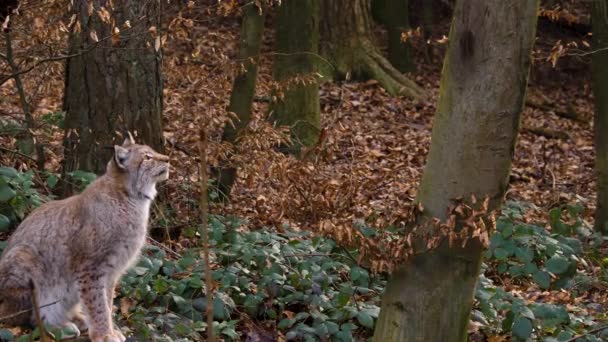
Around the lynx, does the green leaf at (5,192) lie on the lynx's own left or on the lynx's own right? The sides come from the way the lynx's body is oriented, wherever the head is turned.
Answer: on the lynx's own left

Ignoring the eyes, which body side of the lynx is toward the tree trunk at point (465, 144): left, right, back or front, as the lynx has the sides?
front

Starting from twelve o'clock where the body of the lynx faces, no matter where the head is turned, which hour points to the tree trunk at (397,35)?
The tree trunk is roughly at 10 o'clock from the lynx.

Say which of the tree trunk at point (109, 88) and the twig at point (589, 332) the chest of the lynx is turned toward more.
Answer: the twig

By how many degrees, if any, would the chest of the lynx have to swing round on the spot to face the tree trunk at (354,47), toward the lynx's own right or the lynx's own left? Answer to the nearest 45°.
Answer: approximately 45° to the lynx's own left

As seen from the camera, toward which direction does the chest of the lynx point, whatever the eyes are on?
to the viewer's right

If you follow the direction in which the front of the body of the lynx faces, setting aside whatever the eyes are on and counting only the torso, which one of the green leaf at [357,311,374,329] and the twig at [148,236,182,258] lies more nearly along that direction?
the green leaf

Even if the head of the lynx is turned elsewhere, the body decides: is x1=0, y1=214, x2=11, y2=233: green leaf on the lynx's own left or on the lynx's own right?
on the lynx's own left

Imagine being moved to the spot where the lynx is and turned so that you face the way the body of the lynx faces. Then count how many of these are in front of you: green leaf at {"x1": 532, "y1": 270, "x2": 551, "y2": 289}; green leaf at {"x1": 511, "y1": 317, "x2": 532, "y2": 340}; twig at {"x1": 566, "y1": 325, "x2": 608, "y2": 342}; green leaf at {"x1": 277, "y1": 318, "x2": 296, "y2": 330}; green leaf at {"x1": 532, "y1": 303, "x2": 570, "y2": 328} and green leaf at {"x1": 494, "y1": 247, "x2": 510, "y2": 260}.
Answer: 6

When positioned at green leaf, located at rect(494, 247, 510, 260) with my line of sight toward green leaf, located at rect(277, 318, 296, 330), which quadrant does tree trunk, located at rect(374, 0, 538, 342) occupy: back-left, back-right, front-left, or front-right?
front-left

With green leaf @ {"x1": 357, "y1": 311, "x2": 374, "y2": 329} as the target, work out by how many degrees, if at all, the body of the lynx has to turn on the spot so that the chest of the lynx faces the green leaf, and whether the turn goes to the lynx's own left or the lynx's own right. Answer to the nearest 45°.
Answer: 0° — it already faces it

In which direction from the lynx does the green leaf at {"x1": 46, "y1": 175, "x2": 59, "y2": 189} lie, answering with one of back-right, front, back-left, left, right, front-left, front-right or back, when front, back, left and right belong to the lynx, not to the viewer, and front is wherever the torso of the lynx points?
left

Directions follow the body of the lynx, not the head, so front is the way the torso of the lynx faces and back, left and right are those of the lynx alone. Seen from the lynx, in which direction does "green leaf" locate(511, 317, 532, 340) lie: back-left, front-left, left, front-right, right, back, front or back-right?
front
